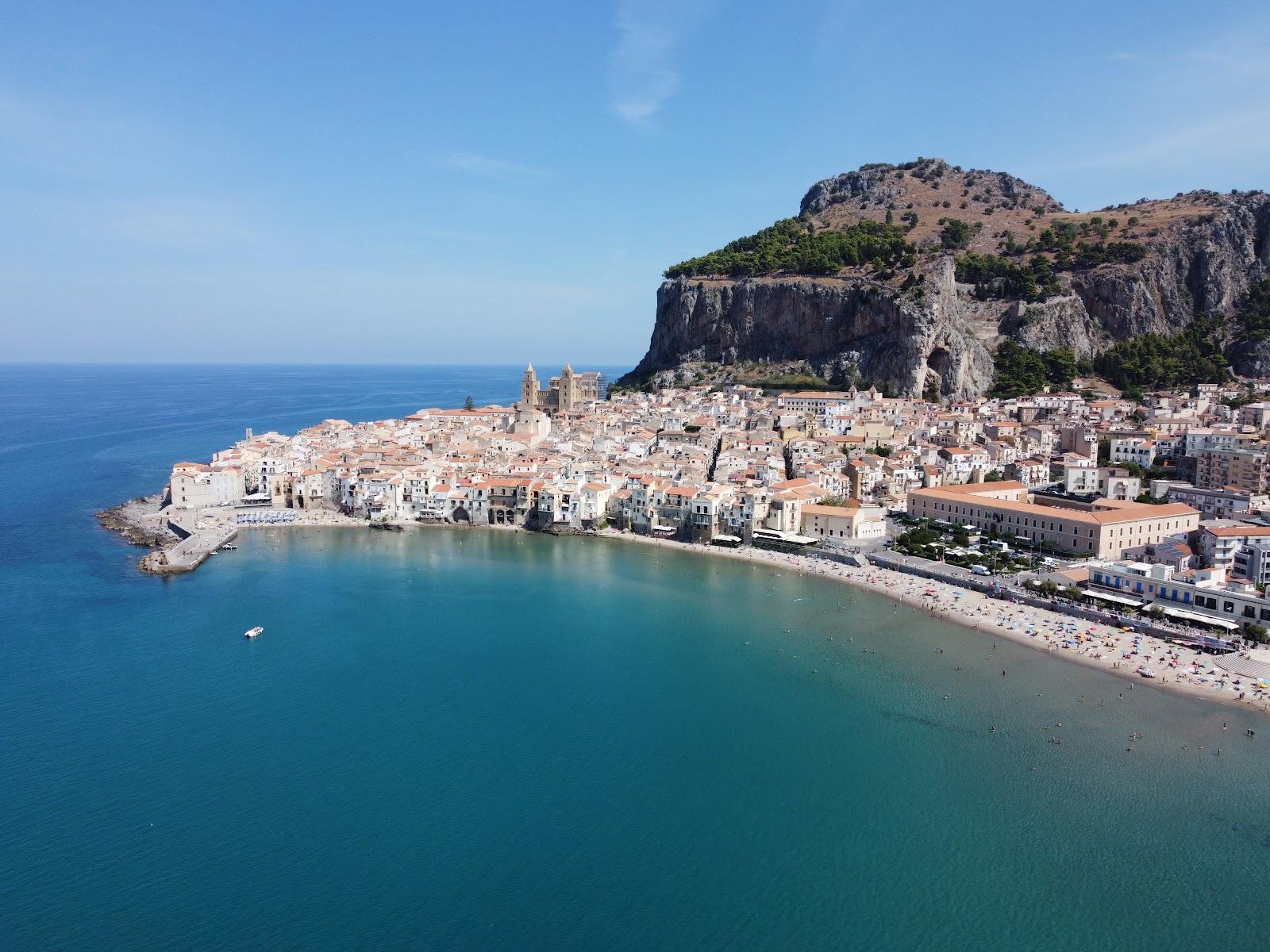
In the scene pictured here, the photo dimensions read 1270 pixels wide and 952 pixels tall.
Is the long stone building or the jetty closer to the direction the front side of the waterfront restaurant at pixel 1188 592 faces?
the jetty

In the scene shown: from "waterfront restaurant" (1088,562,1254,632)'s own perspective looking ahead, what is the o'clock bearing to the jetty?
The jetty is roughly at 1 o'clock from the waterfront restaurant.

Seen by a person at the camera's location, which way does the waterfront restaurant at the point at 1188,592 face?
facing the viewer and to the left of the viewer
